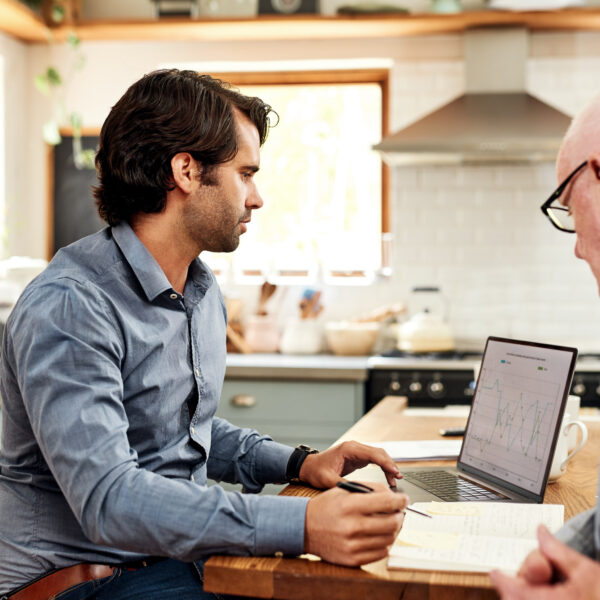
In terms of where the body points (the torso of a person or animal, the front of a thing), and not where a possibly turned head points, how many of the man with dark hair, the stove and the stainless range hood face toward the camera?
2

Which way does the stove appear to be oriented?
toward the camera

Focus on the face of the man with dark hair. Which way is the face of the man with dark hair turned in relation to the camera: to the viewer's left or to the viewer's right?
to the viewer's right

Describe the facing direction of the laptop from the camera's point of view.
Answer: facing the viewer and to the left of the viewer

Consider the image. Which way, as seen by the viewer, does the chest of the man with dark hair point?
to the viewer's right

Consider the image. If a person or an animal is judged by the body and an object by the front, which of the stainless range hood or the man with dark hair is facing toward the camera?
the stainless range hood

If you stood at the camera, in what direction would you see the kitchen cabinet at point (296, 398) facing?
facing the viewer

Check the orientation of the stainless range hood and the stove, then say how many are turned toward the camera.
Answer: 2

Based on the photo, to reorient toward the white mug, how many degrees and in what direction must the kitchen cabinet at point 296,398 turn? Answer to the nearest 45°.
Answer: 0° — it already faces it

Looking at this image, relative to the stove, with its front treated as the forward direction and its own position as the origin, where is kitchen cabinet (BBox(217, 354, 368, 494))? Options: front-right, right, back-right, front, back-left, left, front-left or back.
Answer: right

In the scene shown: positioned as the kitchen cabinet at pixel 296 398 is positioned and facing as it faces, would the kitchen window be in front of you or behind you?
behind

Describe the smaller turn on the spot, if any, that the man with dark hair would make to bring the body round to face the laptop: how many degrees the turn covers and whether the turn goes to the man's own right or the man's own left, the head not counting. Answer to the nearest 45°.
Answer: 0° — they already face it

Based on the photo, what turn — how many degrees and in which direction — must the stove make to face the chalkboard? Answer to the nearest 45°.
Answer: approximately 90° to its right

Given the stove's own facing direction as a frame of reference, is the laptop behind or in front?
in front
